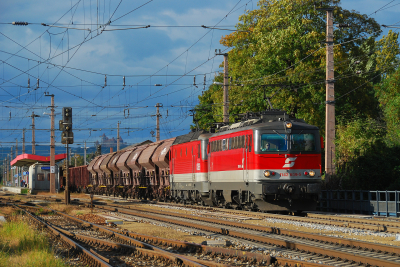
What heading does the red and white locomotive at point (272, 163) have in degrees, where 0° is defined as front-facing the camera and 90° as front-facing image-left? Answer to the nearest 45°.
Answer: approximately 315°

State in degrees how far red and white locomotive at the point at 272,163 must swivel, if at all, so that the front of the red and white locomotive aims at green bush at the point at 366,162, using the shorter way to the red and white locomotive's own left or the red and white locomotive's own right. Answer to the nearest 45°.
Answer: approximately 90° to the red and white locomotive's own left

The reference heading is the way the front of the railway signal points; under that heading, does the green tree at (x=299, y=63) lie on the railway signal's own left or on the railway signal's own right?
on the railway signal's own left

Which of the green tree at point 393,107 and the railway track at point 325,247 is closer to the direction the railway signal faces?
the railway track

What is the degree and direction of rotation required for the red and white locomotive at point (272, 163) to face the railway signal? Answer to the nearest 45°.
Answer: approximately 180°

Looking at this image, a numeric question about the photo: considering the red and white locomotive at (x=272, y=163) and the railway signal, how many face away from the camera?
0

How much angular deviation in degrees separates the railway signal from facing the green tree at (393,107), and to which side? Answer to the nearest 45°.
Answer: approximately 90° to its left

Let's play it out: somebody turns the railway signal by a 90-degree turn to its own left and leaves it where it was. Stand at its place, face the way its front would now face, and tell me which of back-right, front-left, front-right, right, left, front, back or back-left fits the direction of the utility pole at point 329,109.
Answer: front-right

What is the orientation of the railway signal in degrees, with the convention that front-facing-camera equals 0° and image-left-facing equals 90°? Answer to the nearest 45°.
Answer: approximately 0°

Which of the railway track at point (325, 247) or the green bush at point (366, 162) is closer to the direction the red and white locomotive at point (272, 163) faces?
the railway track

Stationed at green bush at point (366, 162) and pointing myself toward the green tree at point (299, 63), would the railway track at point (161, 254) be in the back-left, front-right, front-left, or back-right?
back-left

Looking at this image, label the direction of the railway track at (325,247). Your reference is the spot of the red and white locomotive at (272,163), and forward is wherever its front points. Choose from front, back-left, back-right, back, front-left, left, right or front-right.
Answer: front-right
